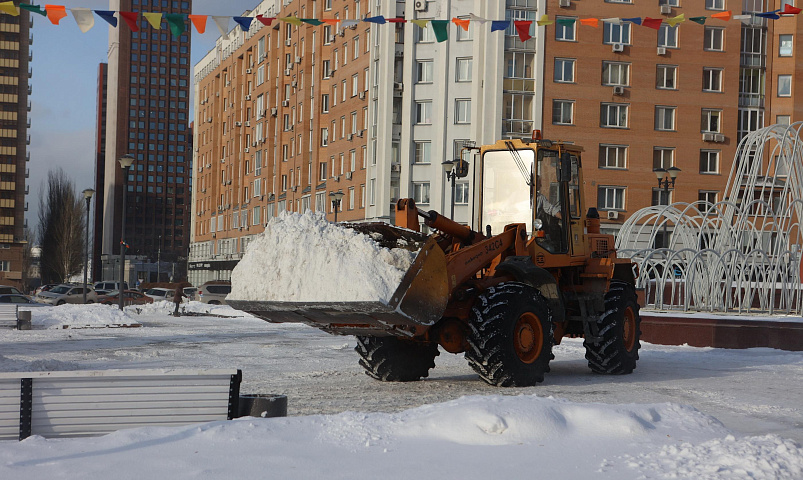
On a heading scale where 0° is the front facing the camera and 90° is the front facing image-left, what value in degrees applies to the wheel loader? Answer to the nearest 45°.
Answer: approximately 45°
